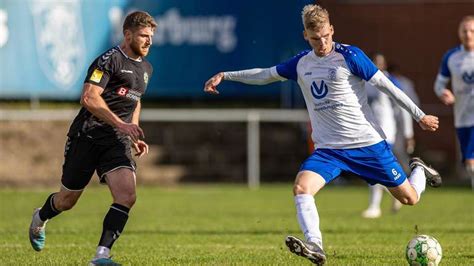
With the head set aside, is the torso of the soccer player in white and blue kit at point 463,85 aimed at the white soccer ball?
yes

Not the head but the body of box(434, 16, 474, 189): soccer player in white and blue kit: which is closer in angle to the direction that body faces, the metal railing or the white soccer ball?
the white soccer ball

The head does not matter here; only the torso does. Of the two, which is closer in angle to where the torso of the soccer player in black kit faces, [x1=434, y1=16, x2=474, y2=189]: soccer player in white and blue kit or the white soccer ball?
the white soccer ball

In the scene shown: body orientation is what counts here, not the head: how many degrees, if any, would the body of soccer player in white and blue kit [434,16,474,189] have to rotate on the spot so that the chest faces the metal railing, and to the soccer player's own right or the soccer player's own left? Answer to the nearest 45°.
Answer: approximately 135° to the soccer player's own right

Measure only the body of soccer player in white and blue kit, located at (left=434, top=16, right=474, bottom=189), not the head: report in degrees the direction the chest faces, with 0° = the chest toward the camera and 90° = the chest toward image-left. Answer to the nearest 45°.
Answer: approximately 0°

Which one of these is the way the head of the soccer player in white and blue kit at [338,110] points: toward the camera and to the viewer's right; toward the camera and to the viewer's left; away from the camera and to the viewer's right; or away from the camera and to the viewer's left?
toward the camera and to the viewer's right

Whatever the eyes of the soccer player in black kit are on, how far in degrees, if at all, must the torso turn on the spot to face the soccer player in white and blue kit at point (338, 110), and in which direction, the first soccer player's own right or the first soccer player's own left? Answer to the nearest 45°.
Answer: approximately 45° to the first soccer player's own left

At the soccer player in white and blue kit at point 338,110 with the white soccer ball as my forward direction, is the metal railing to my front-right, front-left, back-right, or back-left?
back-left

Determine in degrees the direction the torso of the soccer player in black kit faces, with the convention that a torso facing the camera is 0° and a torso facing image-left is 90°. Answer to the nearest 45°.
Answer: approximately 315°

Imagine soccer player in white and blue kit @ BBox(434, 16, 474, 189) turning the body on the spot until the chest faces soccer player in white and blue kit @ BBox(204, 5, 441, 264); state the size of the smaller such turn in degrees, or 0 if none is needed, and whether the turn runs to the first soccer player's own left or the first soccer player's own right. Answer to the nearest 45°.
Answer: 0° — they already face them
